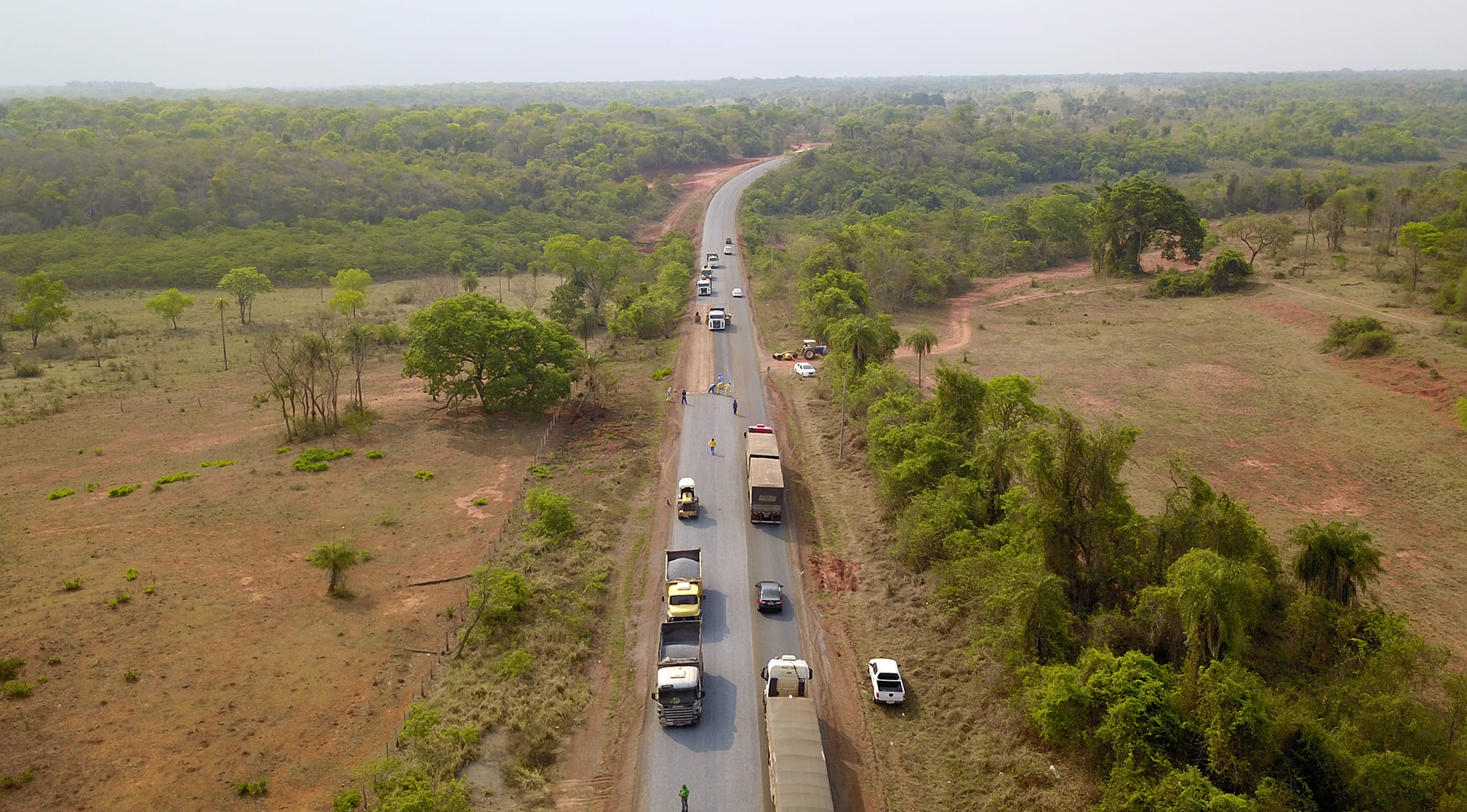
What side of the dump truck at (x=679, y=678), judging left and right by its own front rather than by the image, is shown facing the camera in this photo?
front

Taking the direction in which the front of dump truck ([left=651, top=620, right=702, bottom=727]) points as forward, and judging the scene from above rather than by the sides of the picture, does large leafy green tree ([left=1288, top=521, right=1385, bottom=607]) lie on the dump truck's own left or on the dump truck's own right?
on the dump truck's own left

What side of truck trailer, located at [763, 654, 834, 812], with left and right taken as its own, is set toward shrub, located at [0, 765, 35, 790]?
left

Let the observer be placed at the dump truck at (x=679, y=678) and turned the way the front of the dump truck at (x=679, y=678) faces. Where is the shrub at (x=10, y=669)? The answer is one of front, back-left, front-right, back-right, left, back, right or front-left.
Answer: right

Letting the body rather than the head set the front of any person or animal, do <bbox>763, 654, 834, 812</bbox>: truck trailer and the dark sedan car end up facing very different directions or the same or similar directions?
same or similar directions

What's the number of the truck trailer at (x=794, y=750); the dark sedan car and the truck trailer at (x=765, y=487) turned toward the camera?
0

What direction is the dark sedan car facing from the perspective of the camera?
away from the camera

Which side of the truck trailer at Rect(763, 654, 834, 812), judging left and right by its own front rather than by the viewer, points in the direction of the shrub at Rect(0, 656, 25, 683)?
left

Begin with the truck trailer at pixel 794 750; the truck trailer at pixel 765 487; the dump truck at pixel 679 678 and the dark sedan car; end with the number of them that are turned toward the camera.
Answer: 1

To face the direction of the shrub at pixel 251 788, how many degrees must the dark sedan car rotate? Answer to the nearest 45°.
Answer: approximately 135° to its left

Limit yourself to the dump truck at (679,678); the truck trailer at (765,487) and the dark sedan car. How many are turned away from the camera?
2

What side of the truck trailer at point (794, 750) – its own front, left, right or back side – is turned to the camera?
back

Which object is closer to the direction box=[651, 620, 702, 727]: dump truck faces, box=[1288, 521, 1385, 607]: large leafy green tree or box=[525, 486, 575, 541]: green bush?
the large leafy green tree

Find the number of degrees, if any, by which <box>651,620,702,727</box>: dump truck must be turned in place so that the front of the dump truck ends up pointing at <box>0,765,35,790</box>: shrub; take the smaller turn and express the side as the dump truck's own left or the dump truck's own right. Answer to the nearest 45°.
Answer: approximately 90° to the dump truck's own right

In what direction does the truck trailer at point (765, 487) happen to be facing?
away from the camera

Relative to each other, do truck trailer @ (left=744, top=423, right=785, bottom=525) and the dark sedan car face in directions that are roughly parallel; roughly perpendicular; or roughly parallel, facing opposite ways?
roughly parallel
